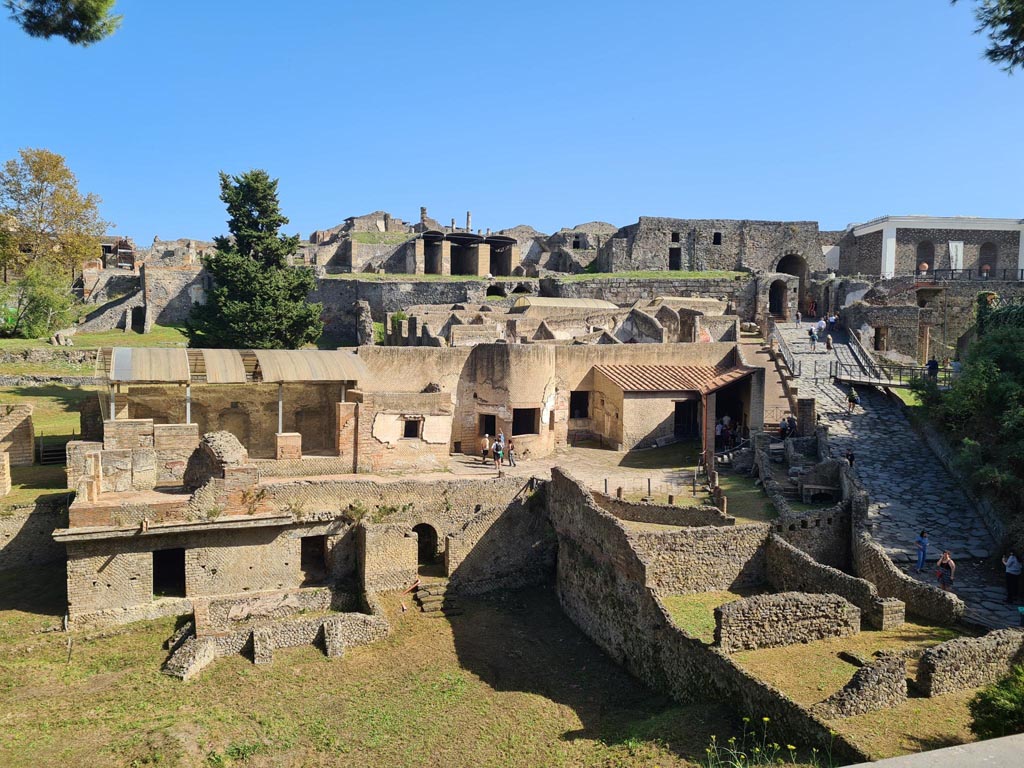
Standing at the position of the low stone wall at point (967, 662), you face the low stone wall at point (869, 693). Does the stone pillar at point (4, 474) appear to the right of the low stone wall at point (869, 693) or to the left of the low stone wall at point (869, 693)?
right

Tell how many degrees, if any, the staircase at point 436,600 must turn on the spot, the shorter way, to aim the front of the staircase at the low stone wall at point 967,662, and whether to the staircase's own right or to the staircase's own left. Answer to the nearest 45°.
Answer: approximately 45° to the staircase's own left

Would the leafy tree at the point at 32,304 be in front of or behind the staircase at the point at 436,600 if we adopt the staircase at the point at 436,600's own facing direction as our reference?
behind

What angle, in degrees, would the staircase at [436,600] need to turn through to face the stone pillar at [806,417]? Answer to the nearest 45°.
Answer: approximately 135° to its left

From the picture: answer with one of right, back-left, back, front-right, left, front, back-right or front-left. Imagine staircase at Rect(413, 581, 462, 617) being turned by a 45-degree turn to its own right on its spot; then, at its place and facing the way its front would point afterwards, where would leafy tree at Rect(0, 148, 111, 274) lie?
right

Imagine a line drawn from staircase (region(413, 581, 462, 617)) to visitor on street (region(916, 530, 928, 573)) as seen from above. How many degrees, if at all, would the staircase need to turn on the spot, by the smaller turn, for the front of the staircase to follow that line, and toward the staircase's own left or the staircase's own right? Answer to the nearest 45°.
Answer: approximately 90° to the staircase's own left

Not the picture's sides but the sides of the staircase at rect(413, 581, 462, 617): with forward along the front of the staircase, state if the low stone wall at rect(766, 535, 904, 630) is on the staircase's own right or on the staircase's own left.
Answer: on the staircase's own left

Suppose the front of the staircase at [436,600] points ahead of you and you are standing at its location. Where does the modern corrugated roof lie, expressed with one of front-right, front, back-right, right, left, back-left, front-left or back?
back-right

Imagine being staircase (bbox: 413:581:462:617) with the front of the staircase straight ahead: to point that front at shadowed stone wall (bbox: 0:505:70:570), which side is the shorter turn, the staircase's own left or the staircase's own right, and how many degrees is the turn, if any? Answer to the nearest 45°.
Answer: approximately 90° to the staircase's own right

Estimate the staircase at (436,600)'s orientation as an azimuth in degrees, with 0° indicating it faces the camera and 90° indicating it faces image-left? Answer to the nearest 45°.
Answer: approximately 0°

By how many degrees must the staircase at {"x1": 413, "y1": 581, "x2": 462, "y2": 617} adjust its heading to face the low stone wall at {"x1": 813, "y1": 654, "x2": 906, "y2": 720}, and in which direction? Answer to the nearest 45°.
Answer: approximately 45° to its left
